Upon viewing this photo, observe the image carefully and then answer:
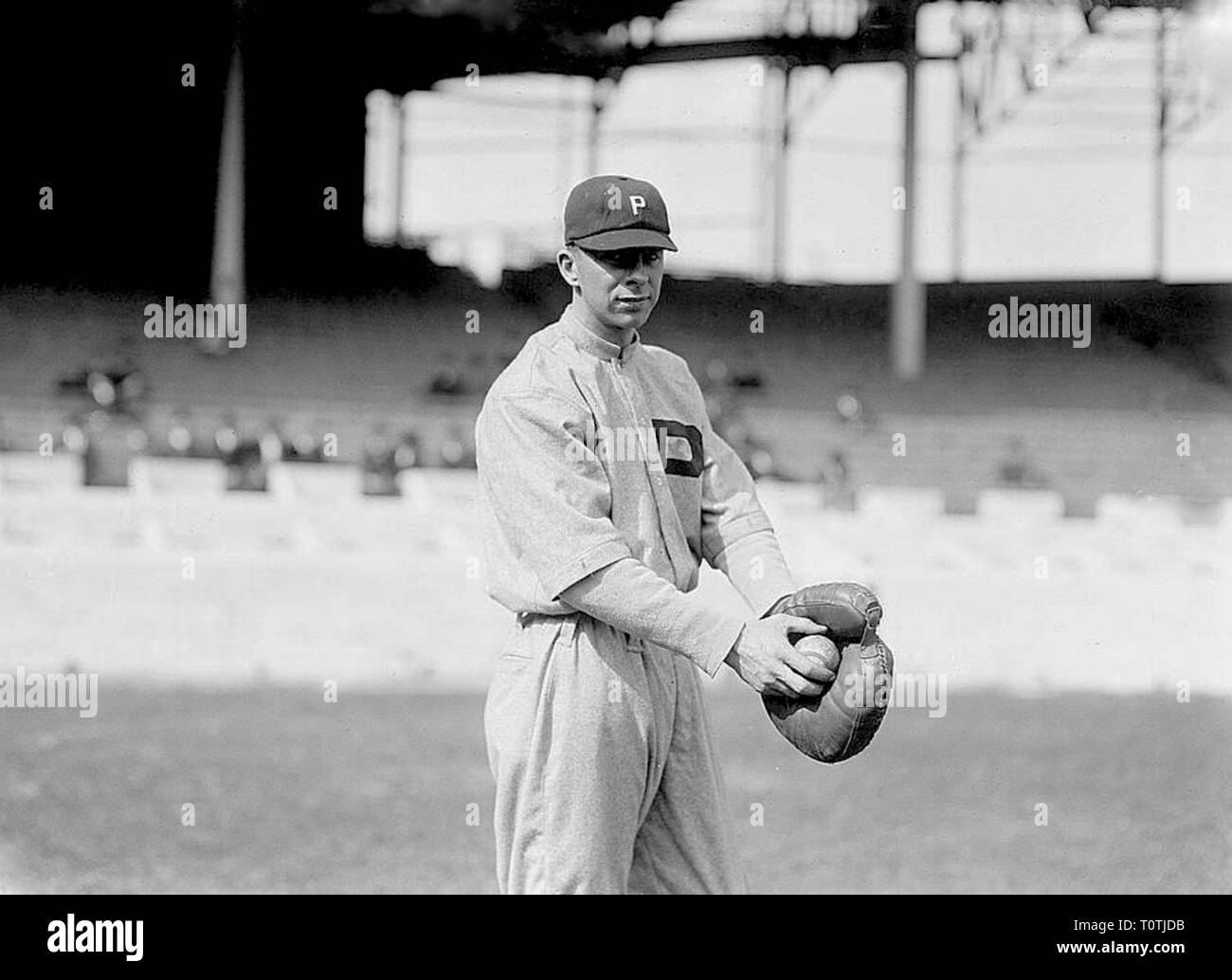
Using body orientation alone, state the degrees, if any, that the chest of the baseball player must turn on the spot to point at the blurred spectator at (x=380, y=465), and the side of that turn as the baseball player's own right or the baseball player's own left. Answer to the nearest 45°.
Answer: approximately 135° to the baseball player's own left

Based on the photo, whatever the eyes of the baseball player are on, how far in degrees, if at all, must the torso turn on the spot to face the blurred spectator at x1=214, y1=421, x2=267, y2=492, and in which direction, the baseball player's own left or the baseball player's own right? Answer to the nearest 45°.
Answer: approximately 135° to the baseball player's own left

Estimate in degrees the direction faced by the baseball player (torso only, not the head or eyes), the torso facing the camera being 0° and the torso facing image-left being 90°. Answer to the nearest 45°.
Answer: approximately 315°

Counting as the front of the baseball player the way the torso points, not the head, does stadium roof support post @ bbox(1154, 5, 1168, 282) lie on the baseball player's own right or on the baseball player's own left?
on the baseball player's own left

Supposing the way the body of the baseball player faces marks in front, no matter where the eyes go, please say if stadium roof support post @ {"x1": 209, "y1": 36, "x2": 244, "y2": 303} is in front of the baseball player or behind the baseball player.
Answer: behind

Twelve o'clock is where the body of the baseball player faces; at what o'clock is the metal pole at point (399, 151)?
The metal pole is roughly at 7 o'clock from the baseball player.

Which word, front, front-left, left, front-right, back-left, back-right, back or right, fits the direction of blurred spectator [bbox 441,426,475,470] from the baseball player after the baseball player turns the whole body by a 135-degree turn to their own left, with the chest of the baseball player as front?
front

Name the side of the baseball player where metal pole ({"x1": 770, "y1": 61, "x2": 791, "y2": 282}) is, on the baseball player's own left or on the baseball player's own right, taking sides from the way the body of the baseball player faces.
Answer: on the baseball player's own left
